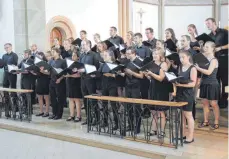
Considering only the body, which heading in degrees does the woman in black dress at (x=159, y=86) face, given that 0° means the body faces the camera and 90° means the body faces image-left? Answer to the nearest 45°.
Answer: approximately 45°

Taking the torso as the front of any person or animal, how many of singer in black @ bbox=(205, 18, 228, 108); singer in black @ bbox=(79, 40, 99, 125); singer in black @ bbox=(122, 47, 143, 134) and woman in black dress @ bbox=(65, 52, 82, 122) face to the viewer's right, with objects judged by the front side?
0

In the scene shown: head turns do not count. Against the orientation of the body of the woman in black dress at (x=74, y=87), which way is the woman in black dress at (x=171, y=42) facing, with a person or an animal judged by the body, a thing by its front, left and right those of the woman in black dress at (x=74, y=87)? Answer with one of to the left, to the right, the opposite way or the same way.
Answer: the same way

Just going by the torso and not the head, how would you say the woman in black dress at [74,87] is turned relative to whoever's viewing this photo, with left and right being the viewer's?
facing the viewer and to the left of the viewer

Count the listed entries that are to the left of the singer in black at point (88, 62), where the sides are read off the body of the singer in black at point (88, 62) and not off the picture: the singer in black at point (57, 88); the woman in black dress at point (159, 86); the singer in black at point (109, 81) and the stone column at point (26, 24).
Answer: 2

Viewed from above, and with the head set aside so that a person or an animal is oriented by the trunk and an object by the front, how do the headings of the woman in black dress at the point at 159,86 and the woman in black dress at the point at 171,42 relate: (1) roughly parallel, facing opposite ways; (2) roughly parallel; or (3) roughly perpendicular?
roughly parallel

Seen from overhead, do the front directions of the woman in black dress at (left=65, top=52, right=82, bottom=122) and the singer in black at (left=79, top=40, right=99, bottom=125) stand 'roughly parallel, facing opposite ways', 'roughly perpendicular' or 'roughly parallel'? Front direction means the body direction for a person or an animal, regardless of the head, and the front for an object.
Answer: roughly parallel

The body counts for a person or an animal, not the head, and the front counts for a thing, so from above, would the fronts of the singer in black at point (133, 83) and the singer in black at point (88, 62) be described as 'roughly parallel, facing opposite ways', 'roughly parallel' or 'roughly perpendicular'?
roughly parallel

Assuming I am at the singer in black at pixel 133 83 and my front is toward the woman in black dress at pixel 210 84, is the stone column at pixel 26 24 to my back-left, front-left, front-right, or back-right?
back-left

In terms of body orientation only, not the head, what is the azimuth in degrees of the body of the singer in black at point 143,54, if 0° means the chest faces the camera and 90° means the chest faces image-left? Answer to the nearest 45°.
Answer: approximately 45°

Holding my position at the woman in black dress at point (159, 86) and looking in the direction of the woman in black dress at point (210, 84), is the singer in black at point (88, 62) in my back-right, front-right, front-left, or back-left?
back-left

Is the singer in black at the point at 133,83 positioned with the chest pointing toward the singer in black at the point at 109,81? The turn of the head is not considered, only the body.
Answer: no

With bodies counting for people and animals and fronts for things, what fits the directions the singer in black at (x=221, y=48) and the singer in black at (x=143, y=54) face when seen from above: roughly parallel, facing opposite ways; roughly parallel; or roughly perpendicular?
roughly parallel

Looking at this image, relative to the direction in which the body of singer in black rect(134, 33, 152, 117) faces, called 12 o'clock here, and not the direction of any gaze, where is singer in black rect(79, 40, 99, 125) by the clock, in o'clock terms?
singer in black rect(79, 40, 99, 125) is roughly at 1 o'clock from singer in black rect(134, 33, 152, 117).

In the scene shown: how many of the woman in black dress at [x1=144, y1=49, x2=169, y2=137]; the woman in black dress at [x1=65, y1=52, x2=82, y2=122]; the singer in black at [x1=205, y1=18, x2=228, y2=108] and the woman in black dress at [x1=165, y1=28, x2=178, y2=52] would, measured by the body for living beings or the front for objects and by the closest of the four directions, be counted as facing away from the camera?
0

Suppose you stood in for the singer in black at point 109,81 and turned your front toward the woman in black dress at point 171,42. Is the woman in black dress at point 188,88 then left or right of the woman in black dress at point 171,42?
right

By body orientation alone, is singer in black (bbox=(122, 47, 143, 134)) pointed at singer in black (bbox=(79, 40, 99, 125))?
no

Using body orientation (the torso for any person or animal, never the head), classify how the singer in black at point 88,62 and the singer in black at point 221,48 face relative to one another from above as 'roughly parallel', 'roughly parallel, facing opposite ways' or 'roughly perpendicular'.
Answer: roughly parallel

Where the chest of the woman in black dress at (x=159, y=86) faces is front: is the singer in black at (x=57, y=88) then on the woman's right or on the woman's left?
on the woman's right
